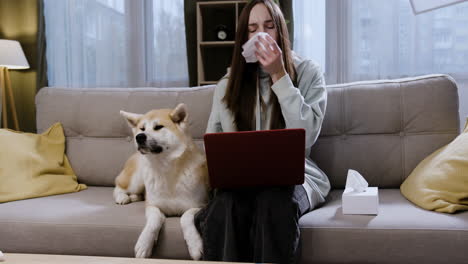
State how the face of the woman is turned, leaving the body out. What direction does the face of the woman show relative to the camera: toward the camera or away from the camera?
toward the camera

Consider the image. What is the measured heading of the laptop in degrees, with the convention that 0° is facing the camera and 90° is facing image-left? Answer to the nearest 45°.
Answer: approximately 180°

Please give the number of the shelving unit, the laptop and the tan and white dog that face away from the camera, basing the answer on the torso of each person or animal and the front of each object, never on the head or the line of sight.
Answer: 1

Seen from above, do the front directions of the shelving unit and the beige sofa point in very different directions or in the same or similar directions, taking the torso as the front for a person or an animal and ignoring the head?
same or similar directions

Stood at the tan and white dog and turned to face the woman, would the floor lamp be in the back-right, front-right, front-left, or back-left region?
back-left

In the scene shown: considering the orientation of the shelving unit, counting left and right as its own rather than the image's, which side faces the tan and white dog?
front

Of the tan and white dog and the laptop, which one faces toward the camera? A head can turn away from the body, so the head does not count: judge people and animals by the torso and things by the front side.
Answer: the tan and white dog

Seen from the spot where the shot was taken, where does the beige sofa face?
facing the viewer

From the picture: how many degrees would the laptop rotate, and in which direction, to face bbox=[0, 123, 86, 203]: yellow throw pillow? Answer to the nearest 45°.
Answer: approximately 45° to its left

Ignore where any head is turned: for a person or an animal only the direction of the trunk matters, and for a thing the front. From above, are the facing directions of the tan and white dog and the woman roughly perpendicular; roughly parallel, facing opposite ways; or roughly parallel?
roughly parallel

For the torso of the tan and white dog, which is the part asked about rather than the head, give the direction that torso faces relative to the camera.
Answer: toward the camera

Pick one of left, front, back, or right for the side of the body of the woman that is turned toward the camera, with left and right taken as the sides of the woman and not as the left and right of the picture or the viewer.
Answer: front
